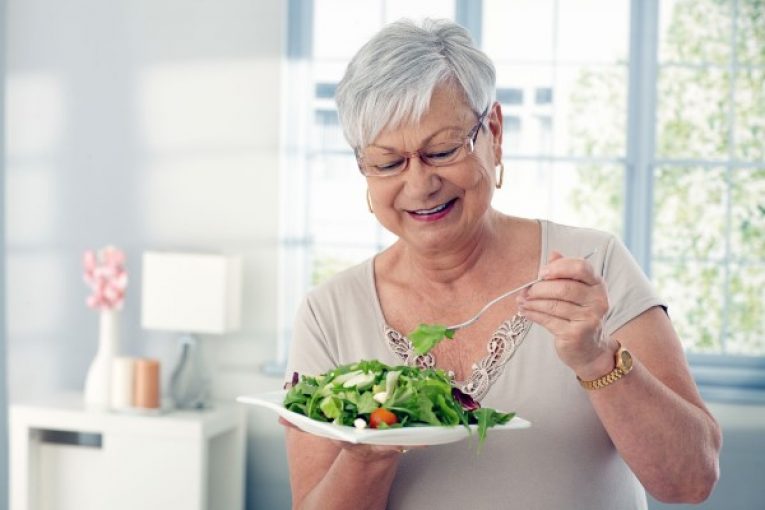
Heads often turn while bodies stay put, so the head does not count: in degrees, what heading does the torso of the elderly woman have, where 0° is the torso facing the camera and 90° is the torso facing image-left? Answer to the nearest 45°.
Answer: approximately 0°

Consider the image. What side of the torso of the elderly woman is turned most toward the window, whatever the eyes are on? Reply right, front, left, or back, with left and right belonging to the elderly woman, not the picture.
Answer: back

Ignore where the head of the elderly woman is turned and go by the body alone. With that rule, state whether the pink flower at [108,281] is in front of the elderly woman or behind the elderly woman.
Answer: behind

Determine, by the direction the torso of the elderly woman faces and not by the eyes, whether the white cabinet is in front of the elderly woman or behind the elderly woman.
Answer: behind

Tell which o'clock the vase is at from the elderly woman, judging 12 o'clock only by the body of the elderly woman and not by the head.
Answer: The vase is roughly at 5 o'clock from the elderly woman.
